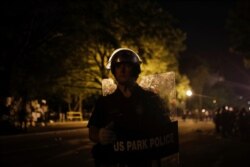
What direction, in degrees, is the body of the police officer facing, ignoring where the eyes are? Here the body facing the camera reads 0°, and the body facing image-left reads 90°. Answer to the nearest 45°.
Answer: approximately 0°

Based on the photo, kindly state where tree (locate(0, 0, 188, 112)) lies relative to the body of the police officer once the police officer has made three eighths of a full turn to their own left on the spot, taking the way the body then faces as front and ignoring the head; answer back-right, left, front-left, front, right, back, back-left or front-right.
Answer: front-left

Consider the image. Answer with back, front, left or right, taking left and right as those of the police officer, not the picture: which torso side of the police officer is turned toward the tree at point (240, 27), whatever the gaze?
back
